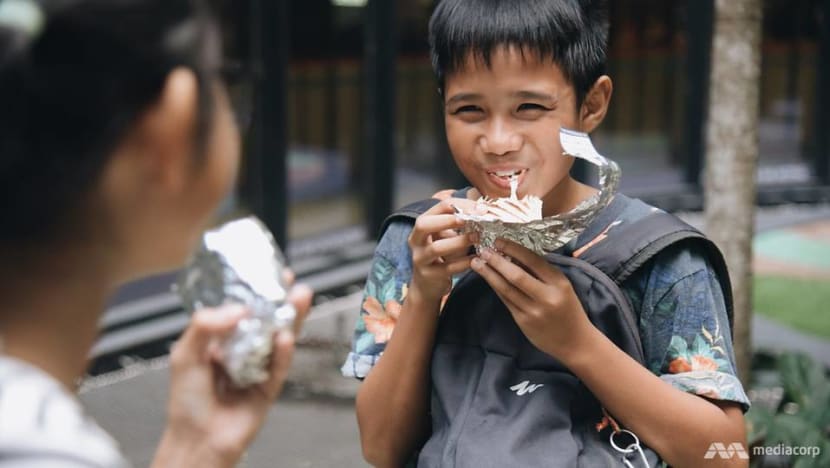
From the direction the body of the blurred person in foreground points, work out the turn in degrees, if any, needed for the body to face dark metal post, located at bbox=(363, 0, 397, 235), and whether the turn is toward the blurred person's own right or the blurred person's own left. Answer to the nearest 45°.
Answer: approximately 45° to the blurred person's own left

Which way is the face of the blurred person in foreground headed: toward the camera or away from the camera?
away from the camera

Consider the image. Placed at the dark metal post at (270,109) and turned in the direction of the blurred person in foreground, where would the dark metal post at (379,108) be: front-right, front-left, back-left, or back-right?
back-left

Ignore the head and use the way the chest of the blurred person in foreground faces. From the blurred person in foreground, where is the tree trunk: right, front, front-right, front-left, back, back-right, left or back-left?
front

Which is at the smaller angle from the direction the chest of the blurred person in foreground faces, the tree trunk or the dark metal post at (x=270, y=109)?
the tree trunk

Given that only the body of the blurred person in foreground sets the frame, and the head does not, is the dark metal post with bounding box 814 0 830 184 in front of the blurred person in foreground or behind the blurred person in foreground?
in front

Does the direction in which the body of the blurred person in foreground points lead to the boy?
yes

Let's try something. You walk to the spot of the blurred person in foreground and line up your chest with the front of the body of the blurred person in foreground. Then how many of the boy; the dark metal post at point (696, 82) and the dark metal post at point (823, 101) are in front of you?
3

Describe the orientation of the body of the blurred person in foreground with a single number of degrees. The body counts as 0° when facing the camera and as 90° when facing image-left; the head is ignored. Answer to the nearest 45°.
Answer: approximately 225°

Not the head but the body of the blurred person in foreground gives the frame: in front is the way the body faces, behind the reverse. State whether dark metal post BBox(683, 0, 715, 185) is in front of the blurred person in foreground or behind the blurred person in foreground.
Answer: in front

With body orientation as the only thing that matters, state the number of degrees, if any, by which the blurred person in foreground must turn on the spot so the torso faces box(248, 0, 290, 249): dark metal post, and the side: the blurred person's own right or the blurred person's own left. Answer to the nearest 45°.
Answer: approximately 45° to the blurred person's own left

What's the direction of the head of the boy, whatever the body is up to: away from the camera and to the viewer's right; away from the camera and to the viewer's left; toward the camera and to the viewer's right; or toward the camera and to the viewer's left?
toward the camera and to the viewer's left
